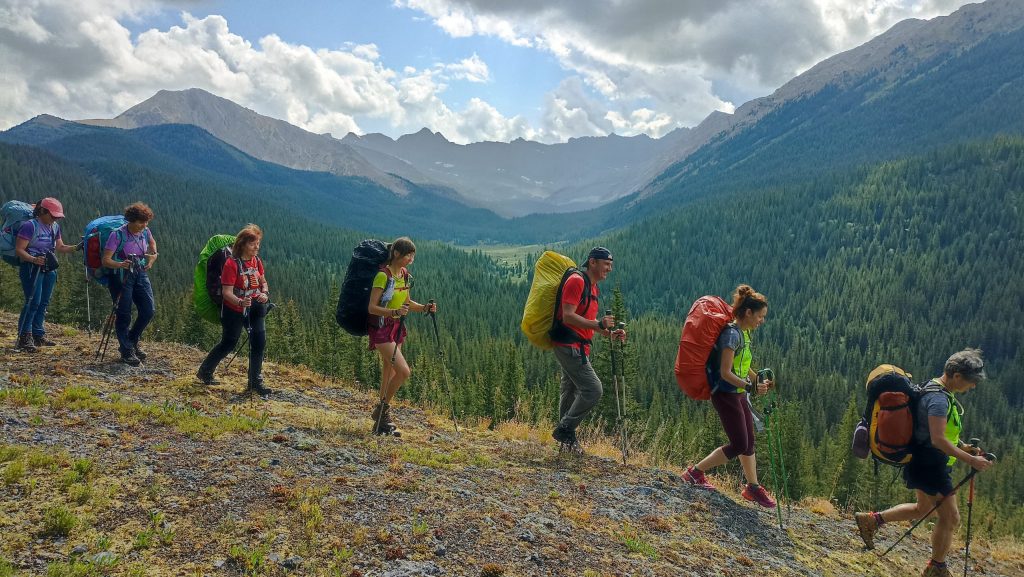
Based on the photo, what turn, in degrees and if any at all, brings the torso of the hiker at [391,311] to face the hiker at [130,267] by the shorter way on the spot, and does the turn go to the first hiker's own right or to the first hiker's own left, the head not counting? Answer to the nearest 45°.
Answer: approximately 180°

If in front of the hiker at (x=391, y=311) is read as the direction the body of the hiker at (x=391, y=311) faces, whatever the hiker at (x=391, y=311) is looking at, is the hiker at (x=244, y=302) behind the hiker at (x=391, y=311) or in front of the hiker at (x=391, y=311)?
behind

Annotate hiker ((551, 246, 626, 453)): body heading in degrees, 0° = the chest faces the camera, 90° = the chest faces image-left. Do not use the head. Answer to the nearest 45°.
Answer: approximately 270°

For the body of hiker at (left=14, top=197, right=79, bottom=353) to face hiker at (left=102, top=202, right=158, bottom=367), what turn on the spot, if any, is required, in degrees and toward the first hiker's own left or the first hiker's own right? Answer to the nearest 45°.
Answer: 0° — they already face them

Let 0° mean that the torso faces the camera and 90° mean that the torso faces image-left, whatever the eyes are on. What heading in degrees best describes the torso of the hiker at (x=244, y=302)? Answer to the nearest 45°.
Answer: approximately 315°

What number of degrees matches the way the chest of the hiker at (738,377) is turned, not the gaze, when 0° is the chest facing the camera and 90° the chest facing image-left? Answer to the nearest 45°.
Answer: approximately 270°

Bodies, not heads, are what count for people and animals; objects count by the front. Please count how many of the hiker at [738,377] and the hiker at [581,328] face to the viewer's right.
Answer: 2

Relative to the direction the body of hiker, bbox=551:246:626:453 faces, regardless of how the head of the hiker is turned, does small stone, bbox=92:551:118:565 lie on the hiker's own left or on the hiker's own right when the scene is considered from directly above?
on the hiker's own right

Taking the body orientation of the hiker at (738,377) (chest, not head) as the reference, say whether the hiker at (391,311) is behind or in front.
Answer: behind

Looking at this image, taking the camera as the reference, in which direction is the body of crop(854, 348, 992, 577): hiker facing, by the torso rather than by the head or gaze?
to the viewer's right
